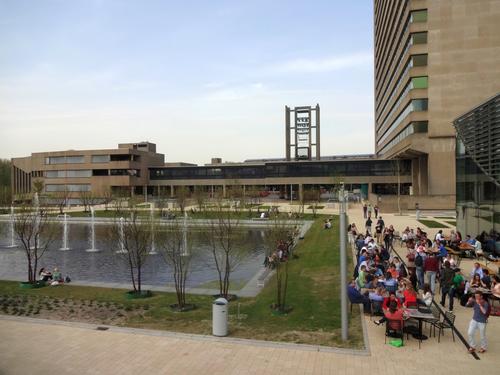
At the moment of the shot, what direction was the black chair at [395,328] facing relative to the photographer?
facing away from the viewer

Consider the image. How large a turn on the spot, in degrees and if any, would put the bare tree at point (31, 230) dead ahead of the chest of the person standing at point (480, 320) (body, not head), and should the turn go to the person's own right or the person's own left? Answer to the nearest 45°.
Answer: approximately 90° to the person's own right

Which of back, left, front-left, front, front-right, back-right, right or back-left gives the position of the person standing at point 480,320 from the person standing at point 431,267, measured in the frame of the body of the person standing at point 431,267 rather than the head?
back

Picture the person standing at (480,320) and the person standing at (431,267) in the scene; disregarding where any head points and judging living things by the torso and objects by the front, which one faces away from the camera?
the person standing at (431,267)

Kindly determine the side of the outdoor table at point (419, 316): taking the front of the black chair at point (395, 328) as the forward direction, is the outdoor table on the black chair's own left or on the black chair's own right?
on the black chair's own right

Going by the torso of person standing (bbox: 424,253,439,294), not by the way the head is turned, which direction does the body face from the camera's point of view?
away from the camera
